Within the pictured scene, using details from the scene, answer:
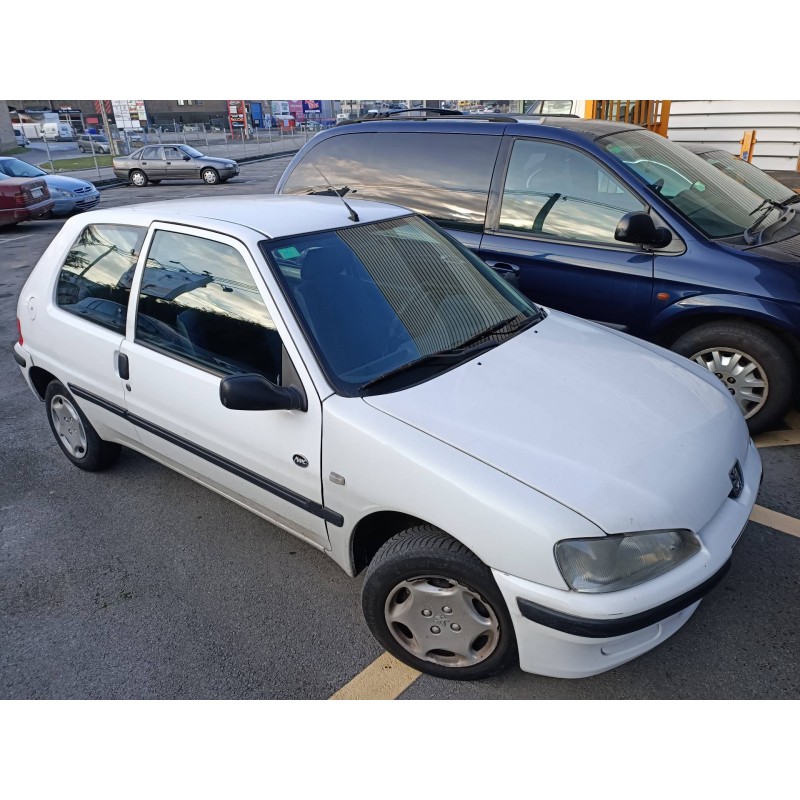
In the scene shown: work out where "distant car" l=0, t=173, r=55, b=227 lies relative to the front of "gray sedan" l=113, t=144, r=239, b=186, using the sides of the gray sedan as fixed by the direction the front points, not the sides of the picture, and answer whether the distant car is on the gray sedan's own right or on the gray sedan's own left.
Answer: on the gray sedan's own right

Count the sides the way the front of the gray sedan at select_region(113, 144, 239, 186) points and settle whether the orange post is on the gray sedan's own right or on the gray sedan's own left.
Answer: on the gray sedan's own right

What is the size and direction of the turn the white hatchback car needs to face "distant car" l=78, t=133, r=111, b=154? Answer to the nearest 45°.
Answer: approximately 180°

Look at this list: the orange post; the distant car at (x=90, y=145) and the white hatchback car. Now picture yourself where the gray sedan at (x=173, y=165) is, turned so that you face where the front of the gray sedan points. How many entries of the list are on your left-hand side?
1

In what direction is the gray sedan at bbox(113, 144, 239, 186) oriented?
to the viewer's right

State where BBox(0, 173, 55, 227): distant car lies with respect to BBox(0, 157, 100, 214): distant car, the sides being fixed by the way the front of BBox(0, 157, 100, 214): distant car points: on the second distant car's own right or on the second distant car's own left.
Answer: on the second distant car's own right

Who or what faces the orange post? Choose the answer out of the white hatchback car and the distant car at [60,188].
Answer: the distant car

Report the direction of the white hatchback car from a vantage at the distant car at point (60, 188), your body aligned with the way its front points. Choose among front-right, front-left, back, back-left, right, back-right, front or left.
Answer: front-right

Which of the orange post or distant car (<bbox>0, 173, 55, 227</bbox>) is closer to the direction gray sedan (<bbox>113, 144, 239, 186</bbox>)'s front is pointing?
the orange post

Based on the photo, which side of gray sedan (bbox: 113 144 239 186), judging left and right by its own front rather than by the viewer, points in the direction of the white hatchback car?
right

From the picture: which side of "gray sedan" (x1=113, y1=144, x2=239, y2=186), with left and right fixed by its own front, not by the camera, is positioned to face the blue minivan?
right

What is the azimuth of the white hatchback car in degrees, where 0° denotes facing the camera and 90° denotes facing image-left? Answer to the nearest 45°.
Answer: approximately 315°
